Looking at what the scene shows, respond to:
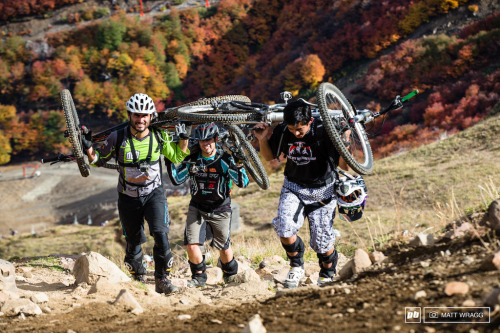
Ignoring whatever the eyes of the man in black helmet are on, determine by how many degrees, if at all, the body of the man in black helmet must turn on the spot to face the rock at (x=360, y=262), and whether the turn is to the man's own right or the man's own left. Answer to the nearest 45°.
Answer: approximately 45° to the man's own left

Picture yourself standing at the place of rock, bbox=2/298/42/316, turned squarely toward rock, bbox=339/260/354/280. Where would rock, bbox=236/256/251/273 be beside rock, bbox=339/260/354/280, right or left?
left

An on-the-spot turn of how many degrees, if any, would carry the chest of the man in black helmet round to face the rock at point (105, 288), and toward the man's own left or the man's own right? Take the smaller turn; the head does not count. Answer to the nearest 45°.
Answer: approximately 45° to the man's own right

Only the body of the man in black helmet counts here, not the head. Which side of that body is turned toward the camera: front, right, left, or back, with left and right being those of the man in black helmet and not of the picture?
front

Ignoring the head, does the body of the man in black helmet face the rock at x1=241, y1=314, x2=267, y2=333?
yes

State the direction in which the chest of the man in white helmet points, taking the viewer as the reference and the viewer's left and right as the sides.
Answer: facing the viewer

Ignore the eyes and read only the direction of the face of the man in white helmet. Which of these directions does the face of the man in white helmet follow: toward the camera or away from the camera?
toward the camera

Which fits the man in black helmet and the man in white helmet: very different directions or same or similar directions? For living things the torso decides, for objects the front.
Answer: same or similar directions

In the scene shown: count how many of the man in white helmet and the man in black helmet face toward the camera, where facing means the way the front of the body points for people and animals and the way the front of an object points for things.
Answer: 2

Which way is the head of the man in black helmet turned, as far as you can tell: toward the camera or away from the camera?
toward the camera
